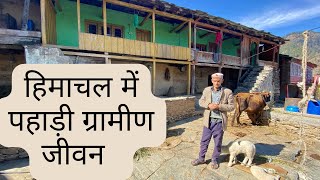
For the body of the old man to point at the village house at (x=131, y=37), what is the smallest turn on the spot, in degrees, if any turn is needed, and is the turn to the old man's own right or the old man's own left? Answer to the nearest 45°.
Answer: approximately 135° to the old man's own right

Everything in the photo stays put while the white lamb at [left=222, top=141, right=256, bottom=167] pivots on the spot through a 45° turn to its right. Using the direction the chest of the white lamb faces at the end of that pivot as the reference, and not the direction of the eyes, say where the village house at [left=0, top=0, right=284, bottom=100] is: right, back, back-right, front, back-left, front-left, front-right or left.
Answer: front

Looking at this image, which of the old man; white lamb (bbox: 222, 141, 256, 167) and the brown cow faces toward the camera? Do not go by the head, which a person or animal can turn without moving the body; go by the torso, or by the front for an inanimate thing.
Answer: the old man

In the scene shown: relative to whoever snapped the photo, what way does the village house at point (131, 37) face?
facing the viewer and to the right of the viewer

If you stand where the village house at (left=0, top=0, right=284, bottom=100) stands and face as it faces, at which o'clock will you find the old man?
The old man is roughly at 1 o'clock from the village house.

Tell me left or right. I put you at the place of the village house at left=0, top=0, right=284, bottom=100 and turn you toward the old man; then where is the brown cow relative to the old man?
left

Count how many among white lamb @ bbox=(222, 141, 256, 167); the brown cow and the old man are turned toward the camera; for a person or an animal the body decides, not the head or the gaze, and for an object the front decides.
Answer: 1

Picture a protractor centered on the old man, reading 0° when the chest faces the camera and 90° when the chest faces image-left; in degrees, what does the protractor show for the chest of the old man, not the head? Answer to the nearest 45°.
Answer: approximately 0°

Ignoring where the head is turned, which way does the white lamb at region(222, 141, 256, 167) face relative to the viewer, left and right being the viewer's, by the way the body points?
facing to the left of the viewer

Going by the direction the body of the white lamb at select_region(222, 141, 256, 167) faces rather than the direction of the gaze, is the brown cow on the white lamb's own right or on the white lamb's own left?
on the white lamb's own right

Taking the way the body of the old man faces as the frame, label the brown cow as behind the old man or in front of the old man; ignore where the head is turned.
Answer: behind
